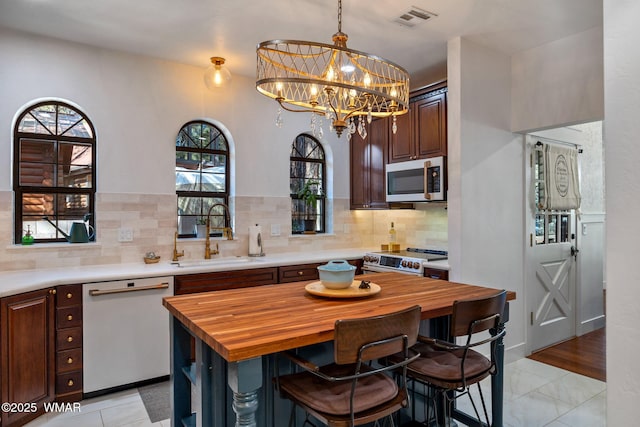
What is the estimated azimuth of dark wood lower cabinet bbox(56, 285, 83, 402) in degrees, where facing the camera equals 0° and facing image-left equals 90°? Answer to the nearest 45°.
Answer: approximately 315°

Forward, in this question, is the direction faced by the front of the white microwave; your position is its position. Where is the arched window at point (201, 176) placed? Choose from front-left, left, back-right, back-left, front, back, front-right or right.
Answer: front-right

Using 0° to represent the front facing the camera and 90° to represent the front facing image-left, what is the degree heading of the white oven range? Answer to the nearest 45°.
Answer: approximately 45°

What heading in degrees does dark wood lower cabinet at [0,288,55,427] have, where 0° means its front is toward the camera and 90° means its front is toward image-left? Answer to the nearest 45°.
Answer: approximately 315°

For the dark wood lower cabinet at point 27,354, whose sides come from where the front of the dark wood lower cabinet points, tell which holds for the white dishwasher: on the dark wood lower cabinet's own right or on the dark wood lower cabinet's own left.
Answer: on the dark wood lower cabinet's own left

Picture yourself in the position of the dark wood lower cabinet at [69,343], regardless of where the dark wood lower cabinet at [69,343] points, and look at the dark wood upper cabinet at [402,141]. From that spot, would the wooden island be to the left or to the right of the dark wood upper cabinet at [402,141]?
right

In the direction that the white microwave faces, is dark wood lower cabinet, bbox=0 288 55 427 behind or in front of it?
in front

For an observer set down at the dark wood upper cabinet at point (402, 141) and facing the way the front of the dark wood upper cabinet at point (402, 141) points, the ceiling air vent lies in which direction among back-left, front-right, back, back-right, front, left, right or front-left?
front-left

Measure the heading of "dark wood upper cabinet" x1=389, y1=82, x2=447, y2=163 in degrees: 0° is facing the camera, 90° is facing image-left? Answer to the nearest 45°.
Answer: approximately 45°

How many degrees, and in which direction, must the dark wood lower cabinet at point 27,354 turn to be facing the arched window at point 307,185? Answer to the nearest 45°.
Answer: approximately 45° to its left

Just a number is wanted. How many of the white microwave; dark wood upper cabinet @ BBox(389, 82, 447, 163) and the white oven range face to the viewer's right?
0

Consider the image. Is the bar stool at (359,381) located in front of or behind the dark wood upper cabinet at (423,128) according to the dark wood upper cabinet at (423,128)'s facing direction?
in front

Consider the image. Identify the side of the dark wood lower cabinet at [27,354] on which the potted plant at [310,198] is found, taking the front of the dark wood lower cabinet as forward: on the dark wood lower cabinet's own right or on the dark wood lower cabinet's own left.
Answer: on the dark wood lower cabinet's own left
